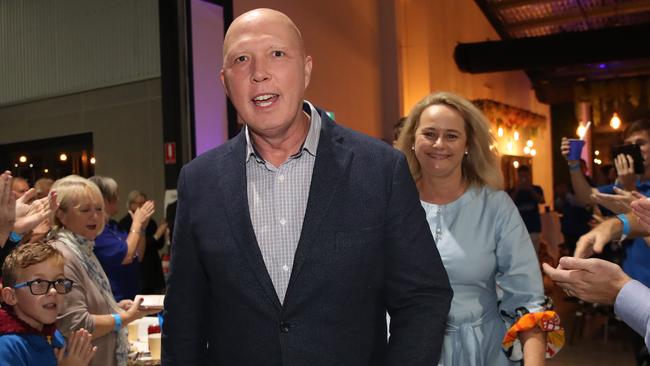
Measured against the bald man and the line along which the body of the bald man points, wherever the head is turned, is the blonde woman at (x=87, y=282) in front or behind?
behind

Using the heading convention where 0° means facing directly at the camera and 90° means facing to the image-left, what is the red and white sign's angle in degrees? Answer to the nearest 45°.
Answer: approximately 0°

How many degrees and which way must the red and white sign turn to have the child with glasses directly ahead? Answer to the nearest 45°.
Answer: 0° — it already faces them

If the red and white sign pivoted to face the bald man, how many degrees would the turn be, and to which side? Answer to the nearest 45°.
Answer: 0° — it already faces them

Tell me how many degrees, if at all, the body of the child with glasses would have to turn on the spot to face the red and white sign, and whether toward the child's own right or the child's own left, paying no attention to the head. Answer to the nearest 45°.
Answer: approximately 135° to the child's own left

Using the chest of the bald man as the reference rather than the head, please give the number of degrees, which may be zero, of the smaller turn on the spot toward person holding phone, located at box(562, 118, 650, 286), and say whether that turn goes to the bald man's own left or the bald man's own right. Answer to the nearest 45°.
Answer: approximately 135° to the bald man's own left

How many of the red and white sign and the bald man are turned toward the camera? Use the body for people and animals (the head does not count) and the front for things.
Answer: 2

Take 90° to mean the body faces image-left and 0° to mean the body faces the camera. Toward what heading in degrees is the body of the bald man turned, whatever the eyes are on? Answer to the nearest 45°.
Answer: approximately 0°
